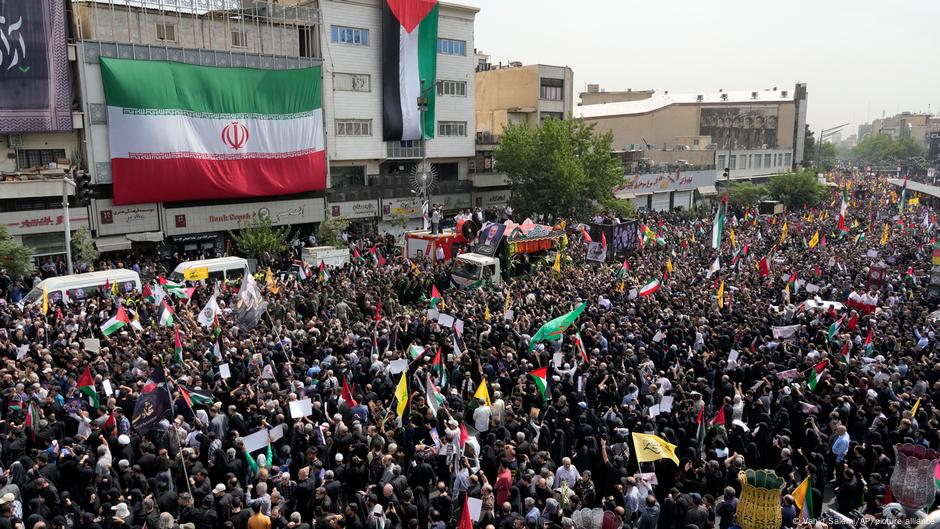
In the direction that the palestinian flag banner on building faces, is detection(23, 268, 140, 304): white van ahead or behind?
ahead

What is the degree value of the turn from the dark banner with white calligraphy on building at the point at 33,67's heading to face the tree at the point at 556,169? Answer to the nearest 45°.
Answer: approximately 90° to its left

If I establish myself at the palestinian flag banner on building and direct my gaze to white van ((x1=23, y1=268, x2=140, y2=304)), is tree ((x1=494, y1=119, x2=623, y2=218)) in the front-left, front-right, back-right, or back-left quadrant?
back-left

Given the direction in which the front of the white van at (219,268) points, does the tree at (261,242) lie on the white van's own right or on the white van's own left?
on the white van's own right

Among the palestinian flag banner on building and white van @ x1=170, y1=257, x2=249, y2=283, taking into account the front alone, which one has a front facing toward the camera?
the palestinian flag banner on building

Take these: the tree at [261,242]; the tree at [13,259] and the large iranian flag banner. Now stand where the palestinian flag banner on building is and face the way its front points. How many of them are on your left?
0

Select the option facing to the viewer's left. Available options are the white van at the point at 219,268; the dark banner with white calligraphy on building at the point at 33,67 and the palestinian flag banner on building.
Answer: the white van

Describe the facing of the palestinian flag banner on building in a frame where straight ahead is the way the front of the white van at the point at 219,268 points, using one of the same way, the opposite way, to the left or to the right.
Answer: to the left

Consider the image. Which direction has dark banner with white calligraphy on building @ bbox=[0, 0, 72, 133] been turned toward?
toward the camera

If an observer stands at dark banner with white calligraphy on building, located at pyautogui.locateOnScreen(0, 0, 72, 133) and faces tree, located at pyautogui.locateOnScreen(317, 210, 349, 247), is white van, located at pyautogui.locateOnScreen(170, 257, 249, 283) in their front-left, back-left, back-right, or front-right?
front-right

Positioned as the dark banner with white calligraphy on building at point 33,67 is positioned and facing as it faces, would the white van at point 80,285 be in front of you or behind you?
in front

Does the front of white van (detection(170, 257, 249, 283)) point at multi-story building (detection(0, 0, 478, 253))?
no

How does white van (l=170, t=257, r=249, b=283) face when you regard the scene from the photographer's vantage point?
facing to the left of the viewer

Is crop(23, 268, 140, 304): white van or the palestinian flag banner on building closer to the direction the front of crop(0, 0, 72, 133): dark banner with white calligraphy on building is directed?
the white van

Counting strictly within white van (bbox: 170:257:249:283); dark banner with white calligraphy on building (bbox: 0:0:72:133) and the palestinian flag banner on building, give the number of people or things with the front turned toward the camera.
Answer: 2

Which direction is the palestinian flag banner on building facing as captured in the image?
toward the camera

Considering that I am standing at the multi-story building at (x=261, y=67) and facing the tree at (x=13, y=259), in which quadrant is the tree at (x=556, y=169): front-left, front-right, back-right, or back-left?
back-left

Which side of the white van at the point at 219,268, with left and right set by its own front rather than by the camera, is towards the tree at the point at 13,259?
front

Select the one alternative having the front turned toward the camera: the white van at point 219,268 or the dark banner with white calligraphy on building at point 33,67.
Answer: the dark banner with white calligraphy on building
